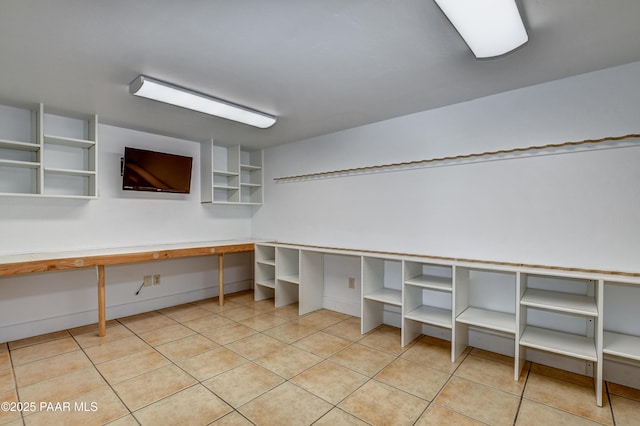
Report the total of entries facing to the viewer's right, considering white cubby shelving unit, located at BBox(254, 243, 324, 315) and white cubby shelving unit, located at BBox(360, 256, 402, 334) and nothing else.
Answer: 0

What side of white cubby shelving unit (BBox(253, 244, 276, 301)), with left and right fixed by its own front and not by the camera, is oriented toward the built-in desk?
front

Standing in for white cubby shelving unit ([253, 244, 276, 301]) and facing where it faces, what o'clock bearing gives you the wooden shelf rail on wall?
The wooden shelf rail on wall is roughly at 9 o'clock from the white cubby shelving unit.

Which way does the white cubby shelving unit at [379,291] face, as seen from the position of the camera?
facing the viewer and to the left of the viewer

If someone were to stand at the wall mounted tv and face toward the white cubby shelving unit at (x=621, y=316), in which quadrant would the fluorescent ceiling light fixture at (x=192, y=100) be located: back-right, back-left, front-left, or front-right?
front-right

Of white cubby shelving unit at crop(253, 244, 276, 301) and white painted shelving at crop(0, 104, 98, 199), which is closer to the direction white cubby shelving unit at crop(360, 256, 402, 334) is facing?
the white painted shelving

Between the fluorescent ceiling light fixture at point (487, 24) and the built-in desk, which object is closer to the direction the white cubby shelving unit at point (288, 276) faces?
the built-in desk

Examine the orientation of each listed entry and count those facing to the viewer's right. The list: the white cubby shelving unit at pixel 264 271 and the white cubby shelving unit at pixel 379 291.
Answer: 0

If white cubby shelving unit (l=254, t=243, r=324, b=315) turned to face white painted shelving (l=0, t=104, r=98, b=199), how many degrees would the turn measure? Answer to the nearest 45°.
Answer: approximately 45° to its right

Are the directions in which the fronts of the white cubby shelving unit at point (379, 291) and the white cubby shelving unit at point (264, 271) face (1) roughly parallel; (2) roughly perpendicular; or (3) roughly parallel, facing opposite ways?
roughly parallel

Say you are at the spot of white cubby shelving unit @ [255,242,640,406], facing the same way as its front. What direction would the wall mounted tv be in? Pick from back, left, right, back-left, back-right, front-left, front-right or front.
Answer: front-right

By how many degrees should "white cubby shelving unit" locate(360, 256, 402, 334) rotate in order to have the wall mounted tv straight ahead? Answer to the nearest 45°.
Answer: approximately 45° to its right

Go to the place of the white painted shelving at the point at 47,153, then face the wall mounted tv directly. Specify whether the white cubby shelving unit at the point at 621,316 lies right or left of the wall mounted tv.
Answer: right

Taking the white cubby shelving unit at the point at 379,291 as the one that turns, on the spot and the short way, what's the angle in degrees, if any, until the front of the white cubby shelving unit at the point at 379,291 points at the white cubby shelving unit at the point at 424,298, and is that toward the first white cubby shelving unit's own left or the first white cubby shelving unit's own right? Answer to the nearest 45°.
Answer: approximately 90° to the first white cubby shelving unit's own left

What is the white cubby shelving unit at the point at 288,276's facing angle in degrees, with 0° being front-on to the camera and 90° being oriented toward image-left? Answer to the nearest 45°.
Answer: approximately 45°

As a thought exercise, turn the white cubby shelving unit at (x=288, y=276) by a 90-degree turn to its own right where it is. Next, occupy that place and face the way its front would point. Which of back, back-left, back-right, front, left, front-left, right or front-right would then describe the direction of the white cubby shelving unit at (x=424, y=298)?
back

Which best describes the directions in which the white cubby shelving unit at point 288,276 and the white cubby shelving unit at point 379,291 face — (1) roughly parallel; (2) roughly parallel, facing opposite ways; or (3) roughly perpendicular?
roughly parallel
